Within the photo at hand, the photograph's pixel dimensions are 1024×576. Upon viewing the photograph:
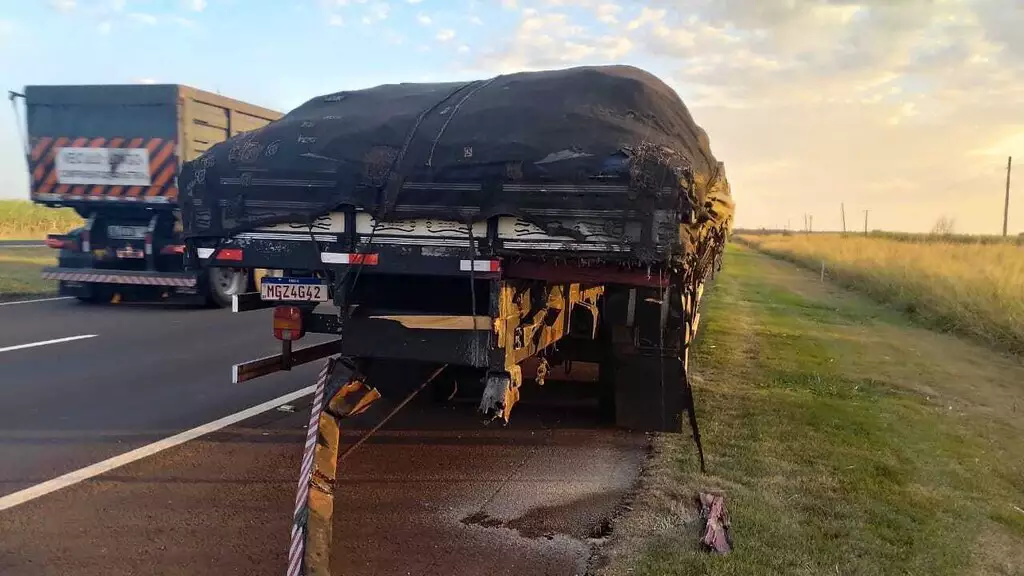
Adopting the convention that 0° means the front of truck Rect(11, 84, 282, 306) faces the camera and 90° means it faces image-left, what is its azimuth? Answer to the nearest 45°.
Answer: approximately 225°

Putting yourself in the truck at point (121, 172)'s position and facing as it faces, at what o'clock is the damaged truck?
The damaged truck is roughly at 4 o'clock from the truck.
